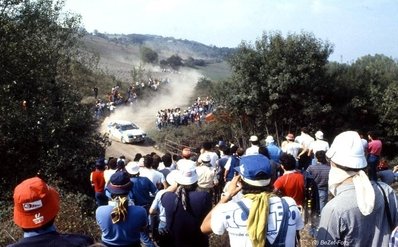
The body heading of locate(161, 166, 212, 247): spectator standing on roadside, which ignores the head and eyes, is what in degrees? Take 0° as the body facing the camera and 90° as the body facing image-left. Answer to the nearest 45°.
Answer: approximately 180°

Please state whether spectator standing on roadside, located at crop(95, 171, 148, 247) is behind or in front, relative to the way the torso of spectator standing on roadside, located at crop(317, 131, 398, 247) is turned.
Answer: in front

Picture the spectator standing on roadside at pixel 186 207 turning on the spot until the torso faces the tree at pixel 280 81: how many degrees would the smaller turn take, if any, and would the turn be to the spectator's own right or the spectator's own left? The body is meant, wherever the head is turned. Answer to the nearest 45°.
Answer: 0° — they already face it

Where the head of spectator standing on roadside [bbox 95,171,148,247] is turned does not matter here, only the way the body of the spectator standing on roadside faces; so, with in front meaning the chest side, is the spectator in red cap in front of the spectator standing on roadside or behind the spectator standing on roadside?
behind

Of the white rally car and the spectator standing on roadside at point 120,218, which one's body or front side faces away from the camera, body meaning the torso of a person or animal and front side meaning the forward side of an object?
the spectator standing on roadside

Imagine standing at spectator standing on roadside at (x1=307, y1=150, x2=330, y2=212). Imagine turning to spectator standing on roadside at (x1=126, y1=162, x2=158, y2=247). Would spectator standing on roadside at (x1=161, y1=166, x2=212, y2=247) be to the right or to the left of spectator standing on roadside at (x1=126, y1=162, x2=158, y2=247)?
left

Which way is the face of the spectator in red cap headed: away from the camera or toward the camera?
away from the camera

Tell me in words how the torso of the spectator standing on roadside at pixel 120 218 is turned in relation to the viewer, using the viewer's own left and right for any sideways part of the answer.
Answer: facing away from the viewer

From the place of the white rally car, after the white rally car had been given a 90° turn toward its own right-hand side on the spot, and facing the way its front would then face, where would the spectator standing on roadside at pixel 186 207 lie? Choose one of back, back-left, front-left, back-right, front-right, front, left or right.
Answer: front-left

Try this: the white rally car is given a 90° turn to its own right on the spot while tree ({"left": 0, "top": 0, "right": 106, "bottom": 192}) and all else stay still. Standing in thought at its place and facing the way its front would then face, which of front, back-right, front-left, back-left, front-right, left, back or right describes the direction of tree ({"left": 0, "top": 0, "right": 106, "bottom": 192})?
front-left

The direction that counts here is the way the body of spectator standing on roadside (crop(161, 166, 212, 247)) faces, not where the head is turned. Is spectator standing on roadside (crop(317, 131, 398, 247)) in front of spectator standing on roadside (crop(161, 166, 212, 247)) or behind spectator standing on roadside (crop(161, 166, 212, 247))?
behind

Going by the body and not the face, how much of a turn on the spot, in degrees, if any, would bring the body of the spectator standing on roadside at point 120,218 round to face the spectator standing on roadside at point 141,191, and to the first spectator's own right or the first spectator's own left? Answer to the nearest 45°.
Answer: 0° — they already face them

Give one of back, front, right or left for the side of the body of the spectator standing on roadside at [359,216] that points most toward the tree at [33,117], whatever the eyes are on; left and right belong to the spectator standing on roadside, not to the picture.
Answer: front

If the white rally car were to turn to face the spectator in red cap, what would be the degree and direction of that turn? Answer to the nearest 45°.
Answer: approximately 45° to its right

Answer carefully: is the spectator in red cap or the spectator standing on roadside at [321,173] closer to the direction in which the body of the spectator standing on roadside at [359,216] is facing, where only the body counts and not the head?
the spectator standing on roadside

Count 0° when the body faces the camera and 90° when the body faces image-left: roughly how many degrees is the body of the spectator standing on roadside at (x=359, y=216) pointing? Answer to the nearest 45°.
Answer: approximately 135°

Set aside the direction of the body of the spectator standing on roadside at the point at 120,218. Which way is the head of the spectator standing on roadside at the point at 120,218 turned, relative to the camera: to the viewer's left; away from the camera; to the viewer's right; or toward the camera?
away from the camera
